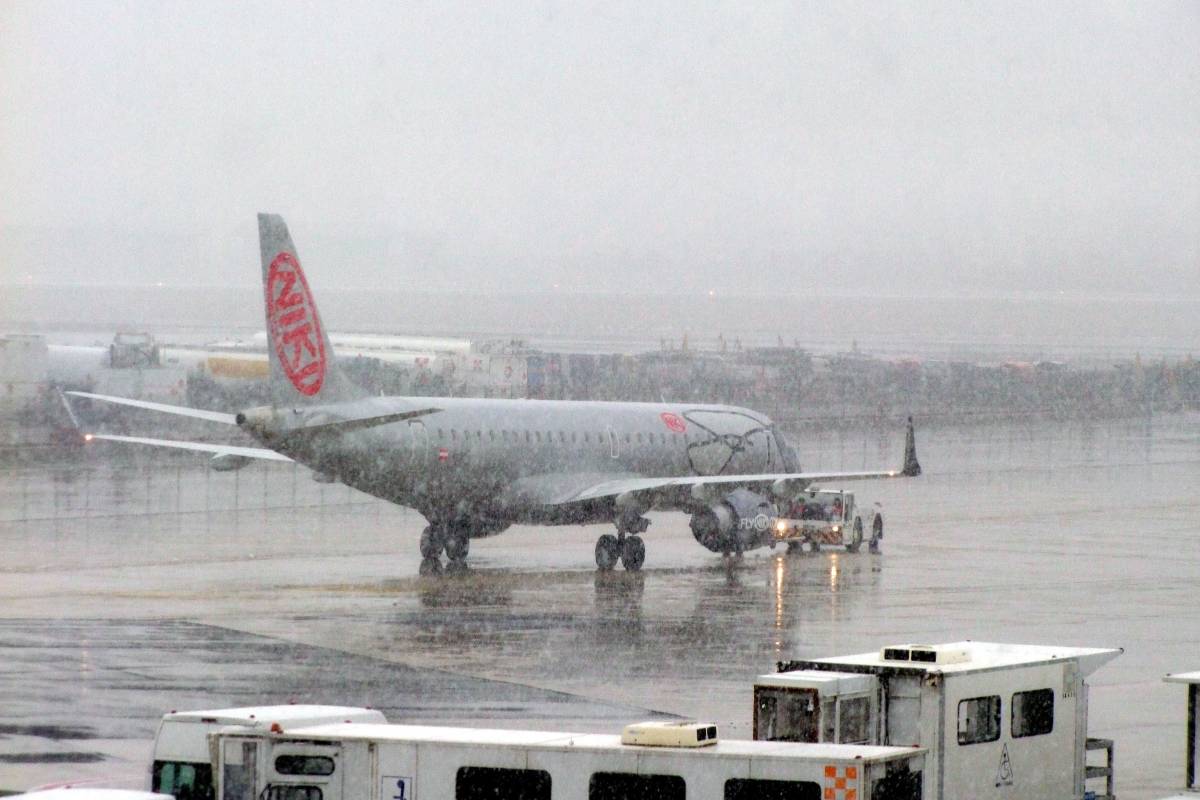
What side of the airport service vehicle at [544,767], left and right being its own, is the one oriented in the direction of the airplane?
right

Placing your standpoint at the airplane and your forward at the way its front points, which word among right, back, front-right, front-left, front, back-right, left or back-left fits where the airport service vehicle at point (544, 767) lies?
back-right

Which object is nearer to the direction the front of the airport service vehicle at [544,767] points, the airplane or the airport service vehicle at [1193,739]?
the airplane

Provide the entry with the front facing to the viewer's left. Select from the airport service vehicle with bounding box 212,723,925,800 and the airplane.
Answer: the airport service vehicle

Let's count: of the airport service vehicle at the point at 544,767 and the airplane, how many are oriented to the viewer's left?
1

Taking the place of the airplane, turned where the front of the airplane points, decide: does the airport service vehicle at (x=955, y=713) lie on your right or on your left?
on your right

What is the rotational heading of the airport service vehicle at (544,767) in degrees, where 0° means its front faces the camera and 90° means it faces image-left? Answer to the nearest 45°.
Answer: approximately 90°

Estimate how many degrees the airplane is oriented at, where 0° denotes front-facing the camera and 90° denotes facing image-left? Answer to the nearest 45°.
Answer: approximately 225°

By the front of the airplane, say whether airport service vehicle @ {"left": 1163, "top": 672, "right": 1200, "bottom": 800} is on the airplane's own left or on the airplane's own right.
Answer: on the airplane's own right
